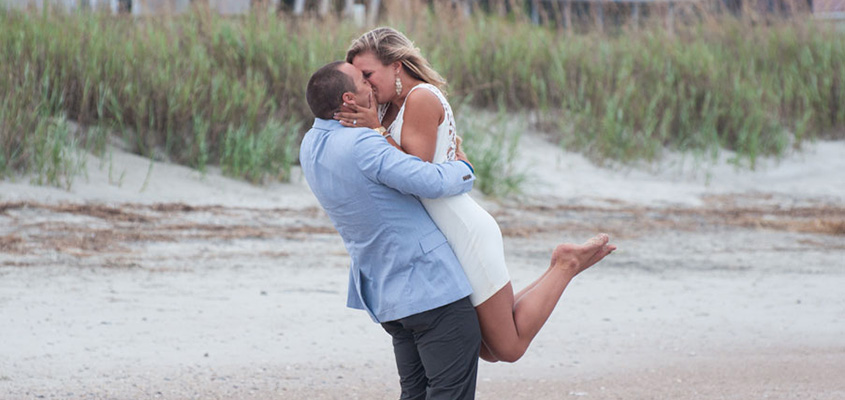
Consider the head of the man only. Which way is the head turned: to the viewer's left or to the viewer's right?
to the viewer's right

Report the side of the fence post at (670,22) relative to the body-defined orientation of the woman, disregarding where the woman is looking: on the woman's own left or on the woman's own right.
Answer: on the woman's own right

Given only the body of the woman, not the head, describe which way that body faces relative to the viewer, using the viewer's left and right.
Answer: facing to the left of the viewer
